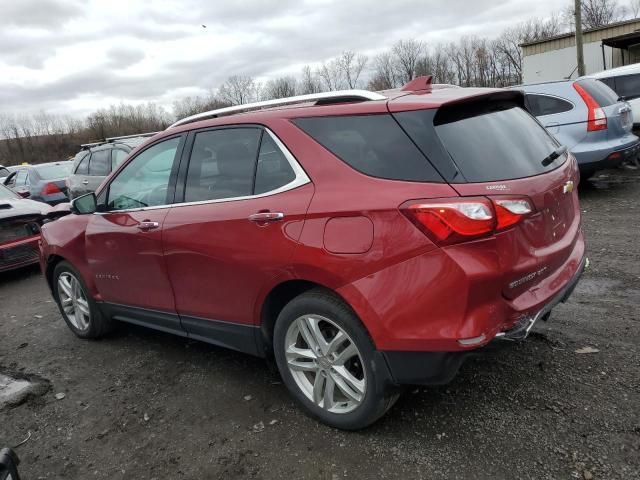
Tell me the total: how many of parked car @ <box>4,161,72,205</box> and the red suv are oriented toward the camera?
0

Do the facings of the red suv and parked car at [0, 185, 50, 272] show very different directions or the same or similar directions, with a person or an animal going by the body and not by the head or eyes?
very different directions

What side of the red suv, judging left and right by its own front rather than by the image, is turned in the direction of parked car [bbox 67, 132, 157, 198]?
front

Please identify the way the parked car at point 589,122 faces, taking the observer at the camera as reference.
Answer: facing away from the viewer and to the left of the viewer

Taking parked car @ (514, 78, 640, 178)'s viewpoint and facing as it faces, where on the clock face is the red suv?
The red suv is roughly at 8 o'clock from the parked car.

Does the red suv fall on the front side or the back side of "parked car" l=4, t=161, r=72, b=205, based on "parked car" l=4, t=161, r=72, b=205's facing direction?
on the back side

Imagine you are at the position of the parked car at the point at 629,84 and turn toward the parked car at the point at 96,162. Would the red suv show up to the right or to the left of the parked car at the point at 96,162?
left

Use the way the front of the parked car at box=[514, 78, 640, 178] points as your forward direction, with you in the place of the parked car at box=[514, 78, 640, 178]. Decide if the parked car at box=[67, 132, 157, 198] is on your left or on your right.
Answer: on your left

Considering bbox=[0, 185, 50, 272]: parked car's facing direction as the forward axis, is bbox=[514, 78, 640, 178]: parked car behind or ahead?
ahead

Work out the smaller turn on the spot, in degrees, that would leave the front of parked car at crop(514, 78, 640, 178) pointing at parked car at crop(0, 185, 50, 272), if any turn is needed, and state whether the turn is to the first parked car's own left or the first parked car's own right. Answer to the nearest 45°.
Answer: approximately 90° to the first parked car's own left

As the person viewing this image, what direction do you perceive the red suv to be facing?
facing away from the viewer and to the left of the viewer

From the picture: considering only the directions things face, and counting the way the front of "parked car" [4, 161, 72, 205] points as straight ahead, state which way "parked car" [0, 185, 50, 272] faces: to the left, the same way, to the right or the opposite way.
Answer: the opposite way

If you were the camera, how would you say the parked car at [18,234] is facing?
facing the viewer and to the right of the viewer
